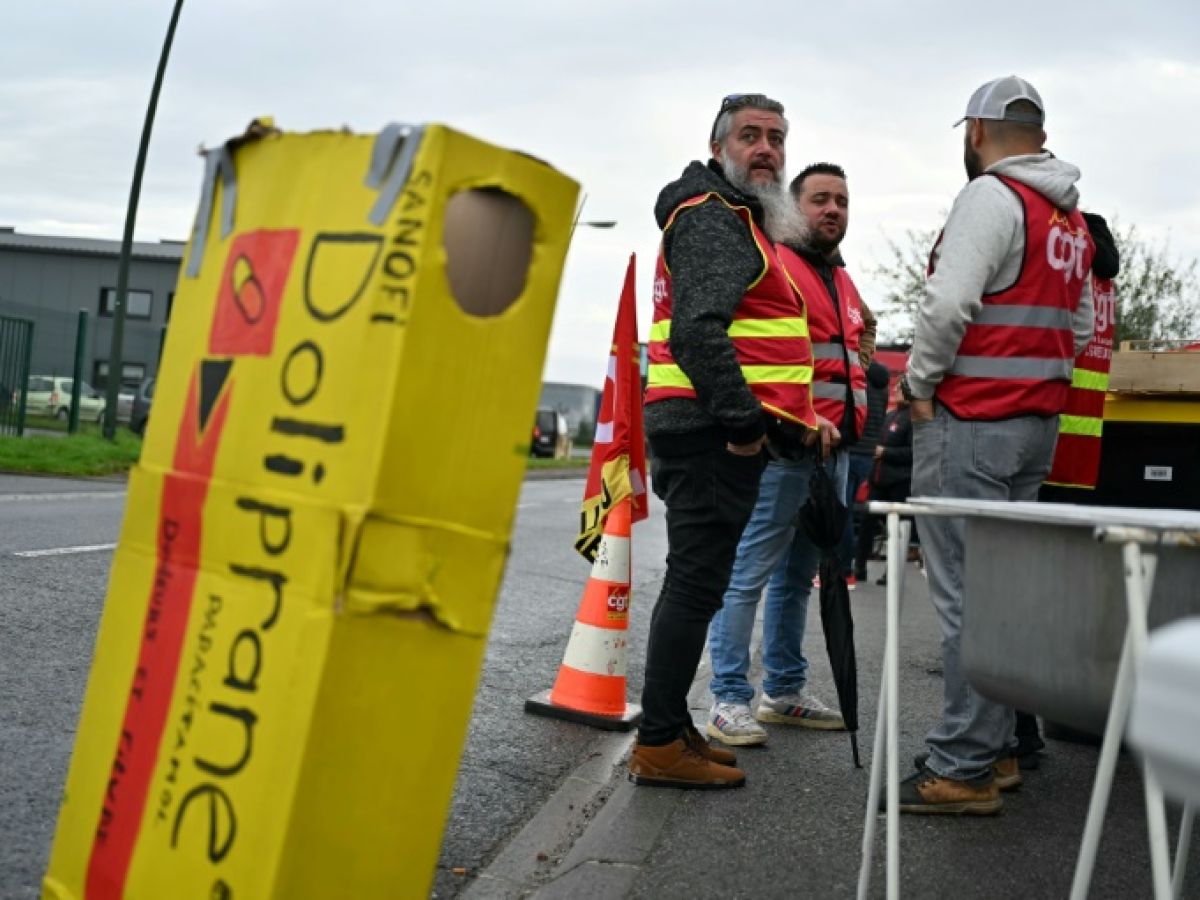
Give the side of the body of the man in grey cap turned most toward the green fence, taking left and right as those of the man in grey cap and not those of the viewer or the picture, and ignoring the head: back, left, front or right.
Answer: front

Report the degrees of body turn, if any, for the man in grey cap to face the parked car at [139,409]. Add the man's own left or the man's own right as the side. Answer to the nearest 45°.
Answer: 0° — they already face it

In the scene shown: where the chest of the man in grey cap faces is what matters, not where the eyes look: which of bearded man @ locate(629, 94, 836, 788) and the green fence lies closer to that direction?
the green fence

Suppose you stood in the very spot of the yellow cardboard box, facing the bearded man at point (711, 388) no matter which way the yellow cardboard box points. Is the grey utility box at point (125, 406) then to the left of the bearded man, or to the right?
left

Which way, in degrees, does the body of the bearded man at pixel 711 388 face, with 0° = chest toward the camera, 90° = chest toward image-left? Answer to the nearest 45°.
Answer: approximately 270°

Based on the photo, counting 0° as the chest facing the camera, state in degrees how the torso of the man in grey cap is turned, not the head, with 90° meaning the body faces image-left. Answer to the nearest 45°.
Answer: approximately 135°

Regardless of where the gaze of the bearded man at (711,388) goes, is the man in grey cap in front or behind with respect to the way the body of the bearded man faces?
in front

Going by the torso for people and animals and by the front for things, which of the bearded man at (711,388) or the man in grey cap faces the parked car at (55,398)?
the man in grey cap

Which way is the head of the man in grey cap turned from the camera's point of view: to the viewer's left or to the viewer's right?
to the viewer's left
